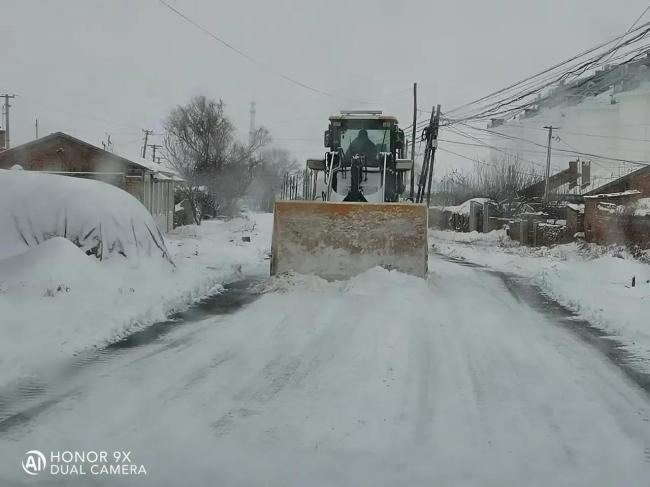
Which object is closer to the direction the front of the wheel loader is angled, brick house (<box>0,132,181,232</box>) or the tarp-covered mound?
the tarp-covered mound

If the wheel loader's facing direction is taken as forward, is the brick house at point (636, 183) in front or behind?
behind

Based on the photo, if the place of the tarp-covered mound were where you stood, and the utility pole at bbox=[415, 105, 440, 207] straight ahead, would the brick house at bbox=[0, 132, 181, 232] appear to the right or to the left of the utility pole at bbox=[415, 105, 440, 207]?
left

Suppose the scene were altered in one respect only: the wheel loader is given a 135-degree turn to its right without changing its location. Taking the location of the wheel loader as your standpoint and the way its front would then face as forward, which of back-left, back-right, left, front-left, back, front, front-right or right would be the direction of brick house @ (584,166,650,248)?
right

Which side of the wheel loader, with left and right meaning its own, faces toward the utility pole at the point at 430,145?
back

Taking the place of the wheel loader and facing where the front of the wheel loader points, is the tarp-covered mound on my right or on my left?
on my right

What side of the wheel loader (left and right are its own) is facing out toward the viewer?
front

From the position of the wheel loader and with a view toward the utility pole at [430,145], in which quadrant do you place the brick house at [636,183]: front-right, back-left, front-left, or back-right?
front-right

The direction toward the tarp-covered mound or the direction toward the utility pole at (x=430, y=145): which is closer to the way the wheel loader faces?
the tarp-covered mound
